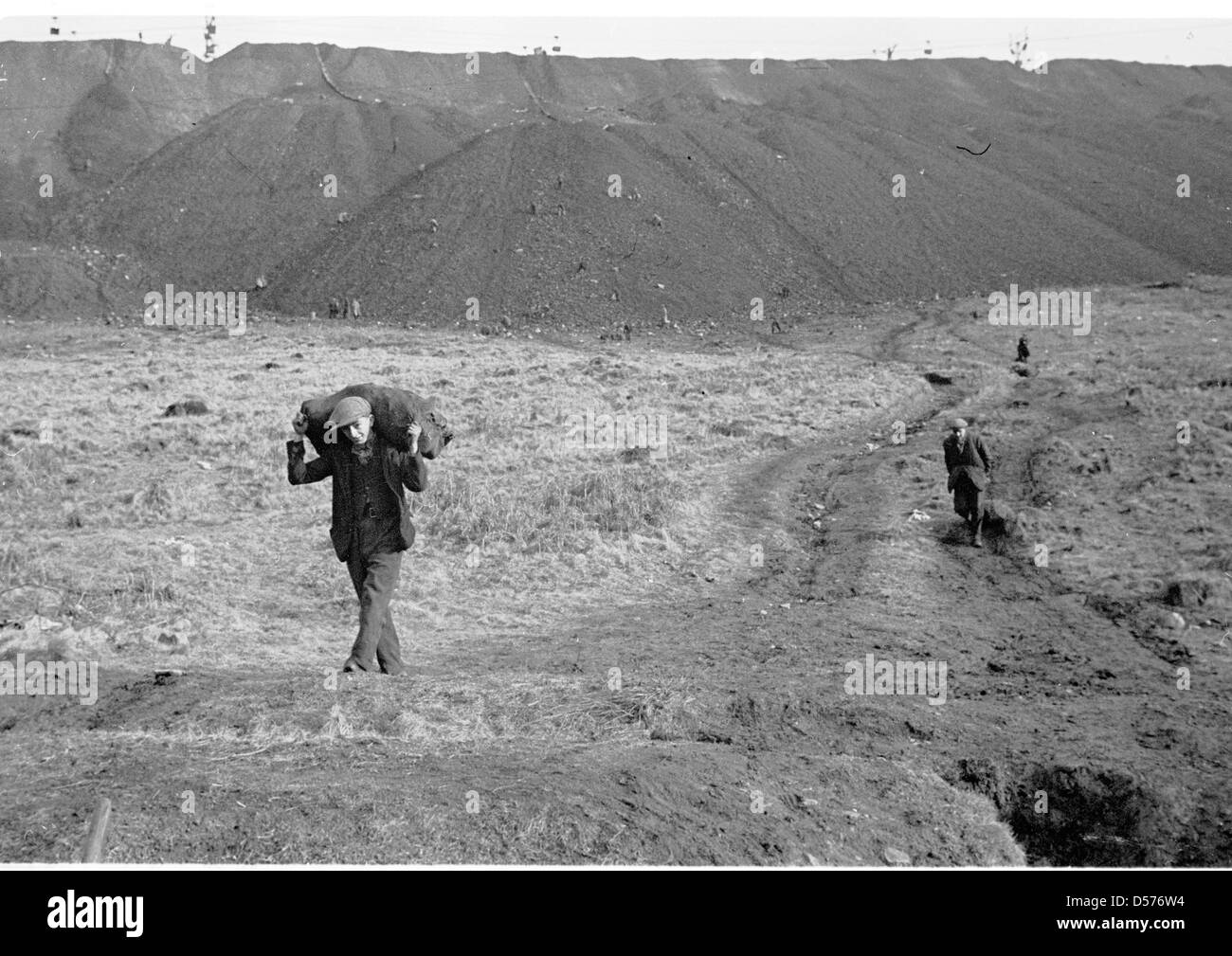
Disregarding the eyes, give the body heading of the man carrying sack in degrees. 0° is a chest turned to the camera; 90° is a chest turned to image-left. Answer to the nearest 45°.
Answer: approximately 0°

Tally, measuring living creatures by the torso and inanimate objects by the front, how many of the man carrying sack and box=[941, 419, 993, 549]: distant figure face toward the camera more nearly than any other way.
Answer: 2

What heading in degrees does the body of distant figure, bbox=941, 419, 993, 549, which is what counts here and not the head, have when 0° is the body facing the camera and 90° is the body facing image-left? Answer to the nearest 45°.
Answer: approximately 0°

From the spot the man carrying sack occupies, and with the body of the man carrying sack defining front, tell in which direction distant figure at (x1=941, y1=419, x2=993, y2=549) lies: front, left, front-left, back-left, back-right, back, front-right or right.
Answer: back-left
